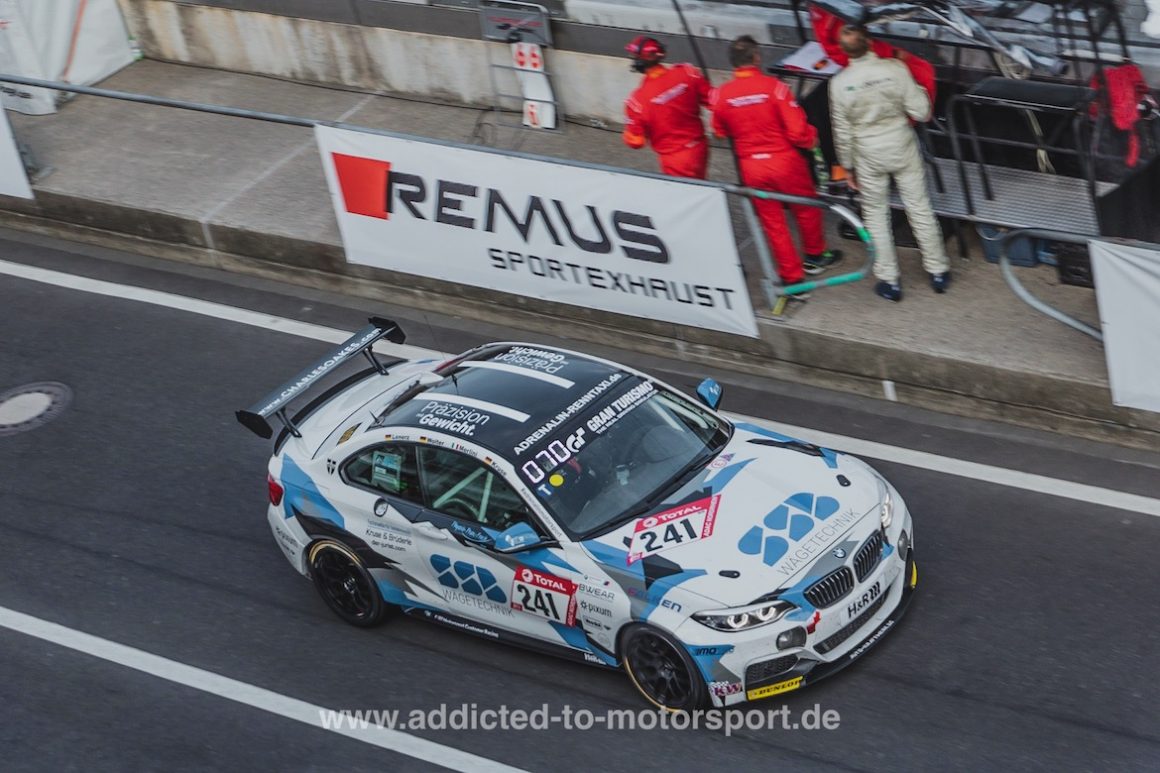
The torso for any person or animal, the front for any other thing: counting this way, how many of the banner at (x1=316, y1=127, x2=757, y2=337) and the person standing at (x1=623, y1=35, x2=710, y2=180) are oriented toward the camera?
1

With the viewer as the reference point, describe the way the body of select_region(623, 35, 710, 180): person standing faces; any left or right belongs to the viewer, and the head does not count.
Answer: facing away from the viewer and to the left of the viewer

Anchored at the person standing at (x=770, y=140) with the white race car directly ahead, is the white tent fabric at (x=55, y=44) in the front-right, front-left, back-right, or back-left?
back-right

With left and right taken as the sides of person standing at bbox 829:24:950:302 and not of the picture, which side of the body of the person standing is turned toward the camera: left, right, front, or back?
back

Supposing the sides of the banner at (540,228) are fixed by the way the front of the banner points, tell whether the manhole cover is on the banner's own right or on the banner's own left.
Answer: on the banner's own right

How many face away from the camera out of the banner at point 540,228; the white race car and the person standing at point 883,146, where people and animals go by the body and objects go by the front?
1

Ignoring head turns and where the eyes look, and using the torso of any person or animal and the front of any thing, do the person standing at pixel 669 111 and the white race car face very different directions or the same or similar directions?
very different directions

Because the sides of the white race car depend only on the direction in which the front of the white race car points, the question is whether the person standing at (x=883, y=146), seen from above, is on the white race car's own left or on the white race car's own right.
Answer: on the white race car's own left
